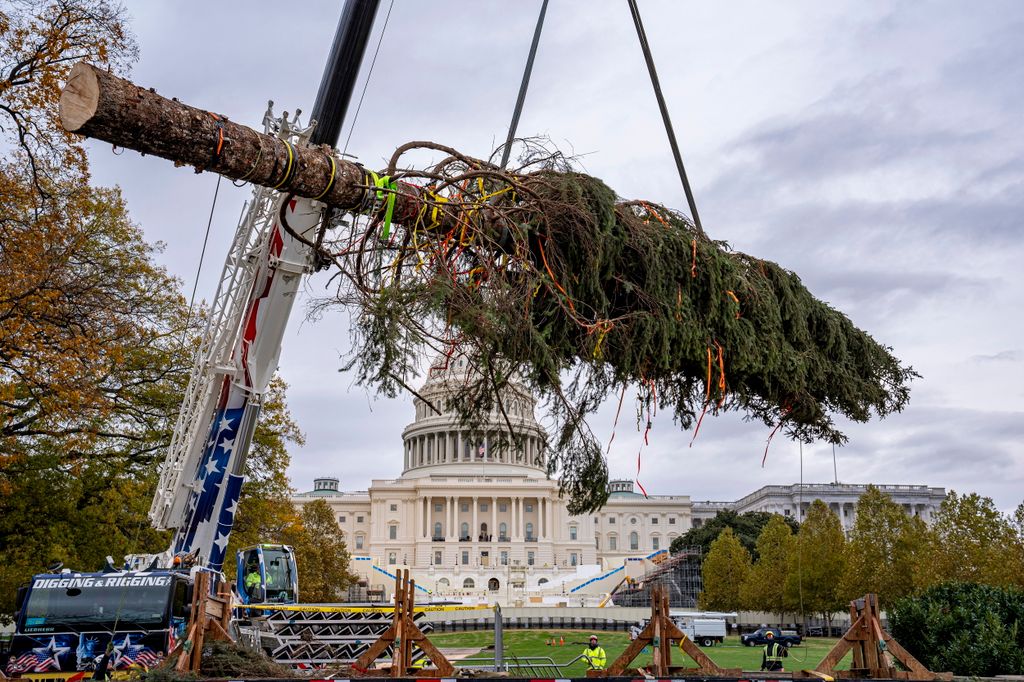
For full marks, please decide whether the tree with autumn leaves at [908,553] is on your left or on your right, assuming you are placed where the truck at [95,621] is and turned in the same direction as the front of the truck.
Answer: on your left

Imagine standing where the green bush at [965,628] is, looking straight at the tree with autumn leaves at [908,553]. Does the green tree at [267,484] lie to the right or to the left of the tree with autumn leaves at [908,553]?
left

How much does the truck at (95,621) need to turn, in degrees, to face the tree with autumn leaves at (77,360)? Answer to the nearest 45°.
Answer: approximately 180°

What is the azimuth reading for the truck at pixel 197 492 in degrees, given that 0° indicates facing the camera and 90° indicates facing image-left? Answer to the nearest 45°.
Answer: approximately 0°

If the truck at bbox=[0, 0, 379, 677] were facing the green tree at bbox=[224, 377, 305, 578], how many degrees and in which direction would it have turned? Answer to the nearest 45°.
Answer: approximately 180°

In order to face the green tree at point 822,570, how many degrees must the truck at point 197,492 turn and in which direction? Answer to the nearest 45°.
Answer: approximately 135° to its left
